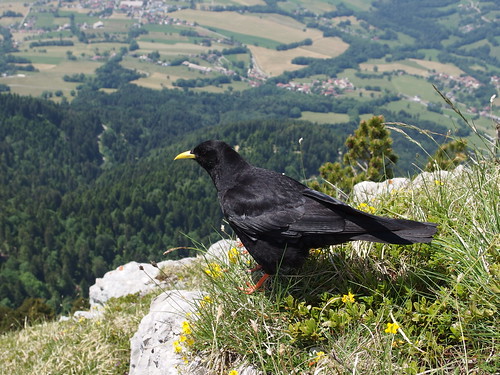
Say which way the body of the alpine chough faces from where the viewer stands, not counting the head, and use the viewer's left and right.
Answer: facing to the left of the viewer

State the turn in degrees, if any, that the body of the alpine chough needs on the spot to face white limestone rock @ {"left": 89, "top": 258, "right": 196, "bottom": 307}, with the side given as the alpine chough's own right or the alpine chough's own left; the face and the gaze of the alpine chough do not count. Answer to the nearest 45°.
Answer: approximately 45° to the alpine chough's own right

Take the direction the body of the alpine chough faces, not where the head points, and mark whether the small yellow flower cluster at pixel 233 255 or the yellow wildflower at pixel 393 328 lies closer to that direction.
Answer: the small yellow flower cluster

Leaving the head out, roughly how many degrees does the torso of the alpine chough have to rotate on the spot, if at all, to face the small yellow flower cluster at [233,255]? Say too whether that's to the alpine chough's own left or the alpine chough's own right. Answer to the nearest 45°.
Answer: approximately 45° to the alpine chough's own right

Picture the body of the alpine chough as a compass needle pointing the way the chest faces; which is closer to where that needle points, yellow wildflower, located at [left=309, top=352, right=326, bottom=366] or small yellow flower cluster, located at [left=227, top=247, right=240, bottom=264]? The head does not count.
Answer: the small yellow flower cluster

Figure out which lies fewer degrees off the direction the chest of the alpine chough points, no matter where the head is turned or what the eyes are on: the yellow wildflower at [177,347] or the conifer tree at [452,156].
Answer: the yellow wildflower
